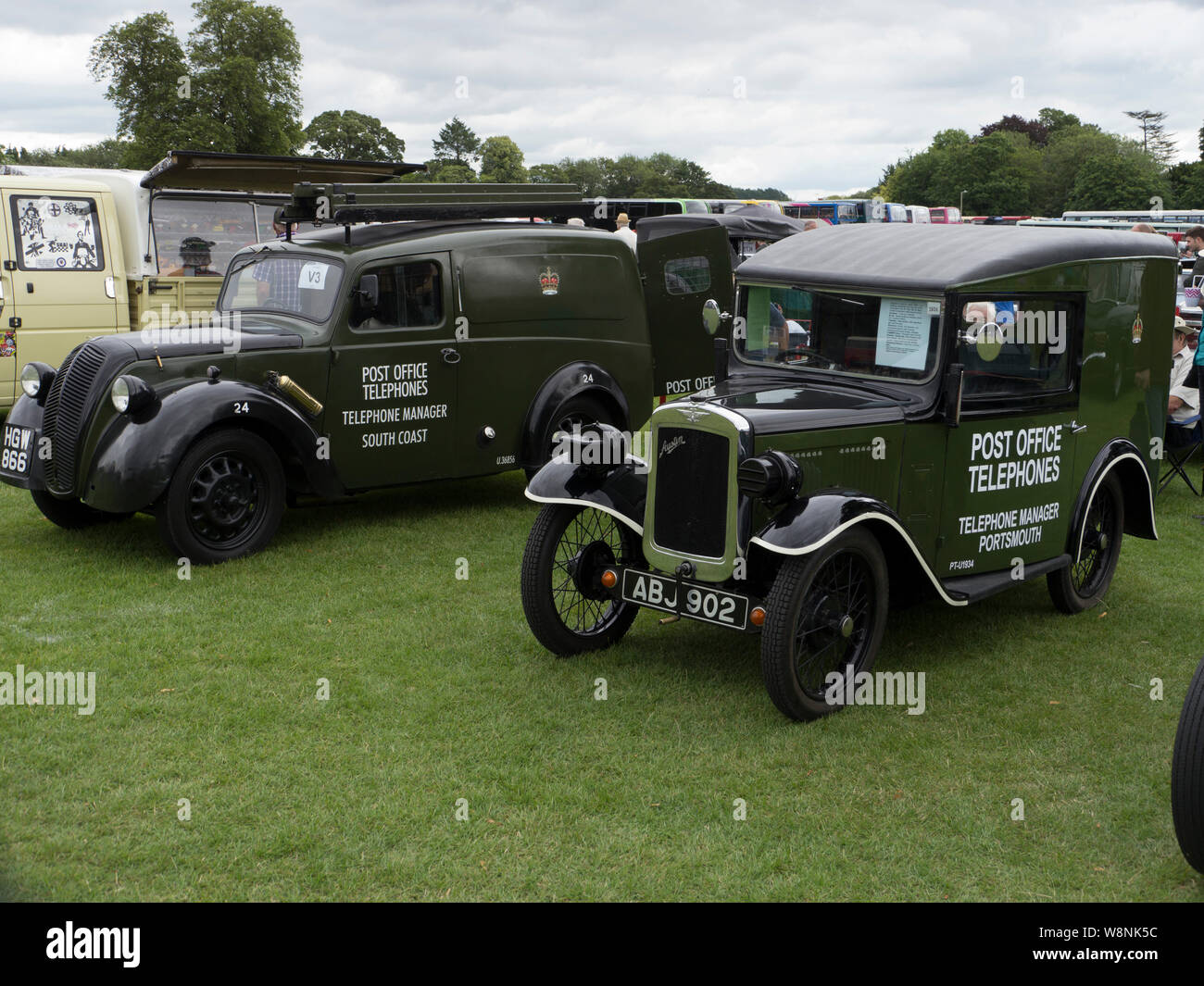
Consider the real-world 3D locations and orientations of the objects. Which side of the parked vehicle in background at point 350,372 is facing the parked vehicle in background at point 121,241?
right

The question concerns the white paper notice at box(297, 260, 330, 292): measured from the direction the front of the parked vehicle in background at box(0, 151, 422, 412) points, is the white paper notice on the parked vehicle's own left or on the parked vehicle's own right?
on the parked vehicle's own left

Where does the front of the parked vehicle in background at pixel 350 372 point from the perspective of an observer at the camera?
facing the viewer and to the left of the viewer

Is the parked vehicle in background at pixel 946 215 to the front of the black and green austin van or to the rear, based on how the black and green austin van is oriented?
to the rear

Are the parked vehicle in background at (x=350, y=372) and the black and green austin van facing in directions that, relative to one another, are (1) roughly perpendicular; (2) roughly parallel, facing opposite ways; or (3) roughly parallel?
roughly parallel

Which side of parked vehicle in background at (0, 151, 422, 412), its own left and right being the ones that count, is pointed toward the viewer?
left

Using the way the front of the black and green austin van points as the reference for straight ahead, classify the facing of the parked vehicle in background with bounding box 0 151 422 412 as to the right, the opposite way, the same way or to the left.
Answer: the same way

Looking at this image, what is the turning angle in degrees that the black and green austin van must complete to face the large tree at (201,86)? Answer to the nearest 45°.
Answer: approximately 90° to its right

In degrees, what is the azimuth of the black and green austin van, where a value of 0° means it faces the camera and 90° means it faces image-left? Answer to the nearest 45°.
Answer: approximately 45°

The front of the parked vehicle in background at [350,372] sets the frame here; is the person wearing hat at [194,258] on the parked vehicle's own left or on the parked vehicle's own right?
on the parked vehicle's own right

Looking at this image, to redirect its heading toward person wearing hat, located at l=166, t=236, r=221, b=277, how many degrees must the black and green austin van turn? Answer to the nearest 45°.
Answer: approximately 90° to its right

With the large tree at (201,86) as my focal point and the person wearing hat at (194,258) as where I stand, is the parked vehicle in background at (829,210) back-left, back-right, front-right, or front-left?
front-right
